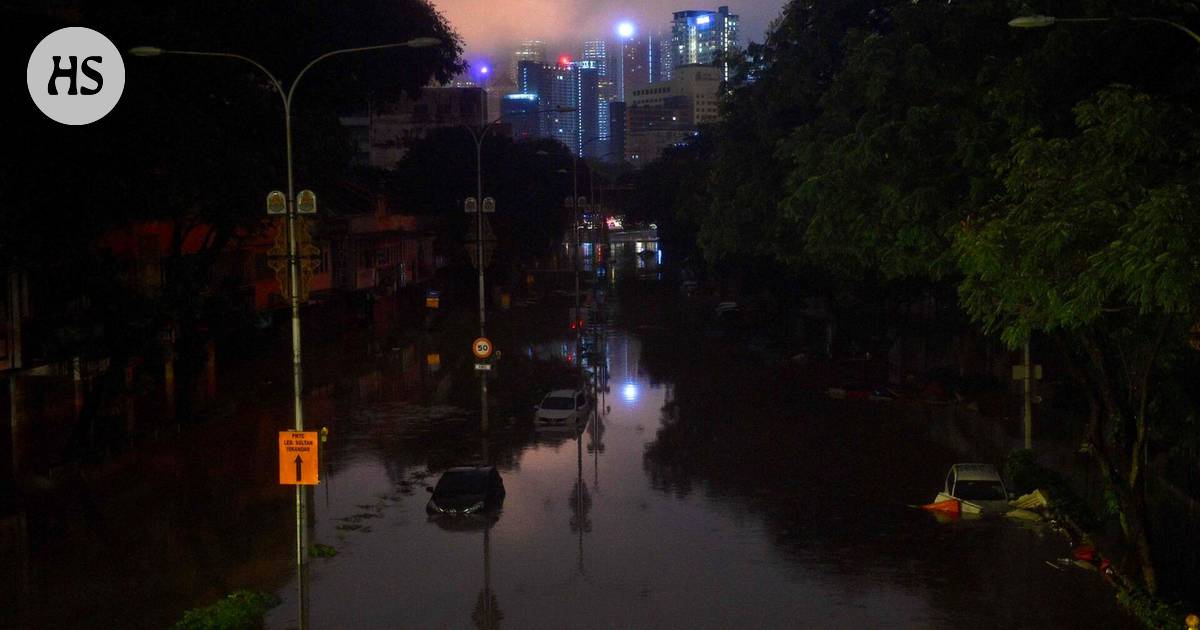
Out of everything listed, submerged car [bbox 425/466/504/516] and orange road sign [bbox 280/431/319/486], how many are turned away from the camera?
0

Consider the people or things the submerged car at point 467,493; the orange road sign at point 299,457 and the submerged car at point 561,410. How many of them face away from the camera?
0

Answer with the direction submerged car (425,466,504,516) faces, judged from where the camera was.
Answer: facing the viewer and to the left of the viewer

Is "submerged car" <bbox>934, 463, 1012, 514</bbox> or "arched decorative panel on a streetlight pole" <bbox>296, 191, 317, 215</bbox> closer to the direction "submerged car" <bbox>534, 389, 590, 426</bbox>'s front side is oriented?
the arched decorative panel on a streetlight pole

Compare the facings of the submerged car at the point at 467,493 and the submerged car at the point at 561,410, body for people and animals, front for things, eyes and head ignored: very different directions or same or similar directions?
same or similar directions

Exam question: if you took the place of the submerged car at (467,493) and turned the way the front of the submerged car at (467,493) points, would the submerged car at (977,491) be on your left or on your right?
on your left

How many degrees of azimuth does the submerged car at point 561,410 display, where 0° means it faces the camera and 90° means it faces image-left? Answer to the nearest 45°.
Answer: approximately 45°

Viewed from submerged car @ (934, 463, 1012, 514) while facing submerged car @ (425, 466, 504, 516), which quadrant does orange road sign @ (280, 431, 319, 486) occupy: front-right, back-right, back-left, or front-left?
front-left

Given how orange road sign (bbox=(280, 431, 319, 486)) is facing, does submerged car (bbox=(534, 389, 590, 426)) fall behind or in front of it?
behind

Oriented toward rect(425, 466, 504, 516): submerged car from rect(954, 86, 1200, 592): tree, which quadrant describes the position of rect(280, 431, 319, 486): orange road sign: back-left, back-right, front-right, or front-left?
front-left

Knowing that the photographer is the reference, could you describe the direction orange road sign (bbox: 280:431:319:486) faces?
facing the viewer
